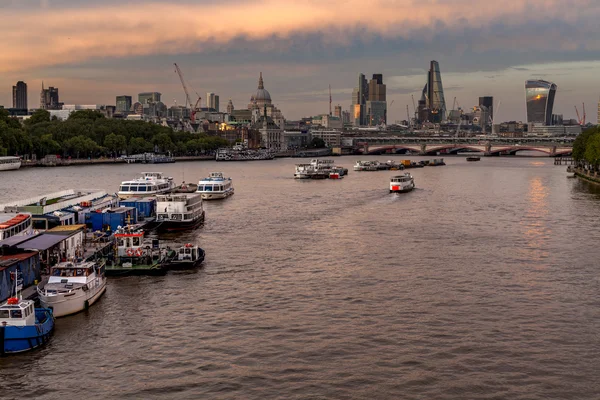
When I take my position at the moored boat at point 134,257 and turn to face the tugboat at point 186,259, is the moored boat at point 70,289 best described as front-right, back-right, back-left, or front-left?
back-right

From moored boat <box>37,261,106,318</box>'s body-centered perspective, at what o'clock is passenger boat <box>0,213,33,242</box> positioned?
The passenger boat is roughly at 4 o'clock from the moored boat.

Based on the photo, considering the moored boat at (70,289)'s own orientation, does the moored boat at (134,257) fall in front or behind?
behind

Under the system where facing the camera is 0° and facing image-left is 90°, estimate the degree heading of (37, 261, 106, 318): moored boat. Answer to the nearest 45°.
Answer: approximately 45°

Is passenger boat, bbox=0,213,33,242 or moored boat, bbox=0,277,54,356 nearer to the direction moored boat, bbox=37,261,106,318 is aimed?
the moored boat

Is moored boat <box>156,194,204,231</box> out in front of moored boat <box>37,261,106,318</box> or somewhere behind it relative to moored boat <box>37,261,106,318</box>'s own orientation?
behind
